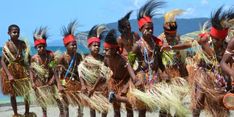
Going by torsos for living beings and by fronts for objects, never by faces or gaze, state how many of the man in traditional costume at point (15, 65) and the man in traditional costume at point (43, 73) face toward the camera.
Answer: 2

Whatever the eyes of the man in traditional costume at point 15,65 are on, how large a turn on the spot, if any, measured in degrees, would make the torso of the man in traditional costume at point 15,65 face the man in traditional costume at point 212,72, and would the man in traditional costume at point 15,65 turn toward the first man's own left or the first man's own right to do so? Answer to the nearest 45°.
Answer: approximately 45° to the first man's own left

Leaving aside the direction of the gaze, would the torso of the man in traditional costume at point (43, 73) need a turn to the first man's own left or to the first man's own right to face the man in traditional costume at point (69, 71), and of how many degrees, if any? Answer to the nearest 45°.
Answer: approximately 45° to the first man's own left

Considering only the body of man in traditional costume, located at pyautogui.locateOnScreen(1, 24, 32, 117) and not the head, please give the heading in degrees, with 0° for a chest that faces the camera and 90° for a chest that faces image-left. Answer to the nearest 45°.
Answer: approximately 0°

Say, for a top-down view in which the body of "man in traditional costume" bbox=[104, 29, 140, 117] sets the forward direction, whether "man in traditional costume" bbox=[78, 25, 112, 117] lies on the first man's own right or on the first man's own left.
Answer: on the first man's own right
